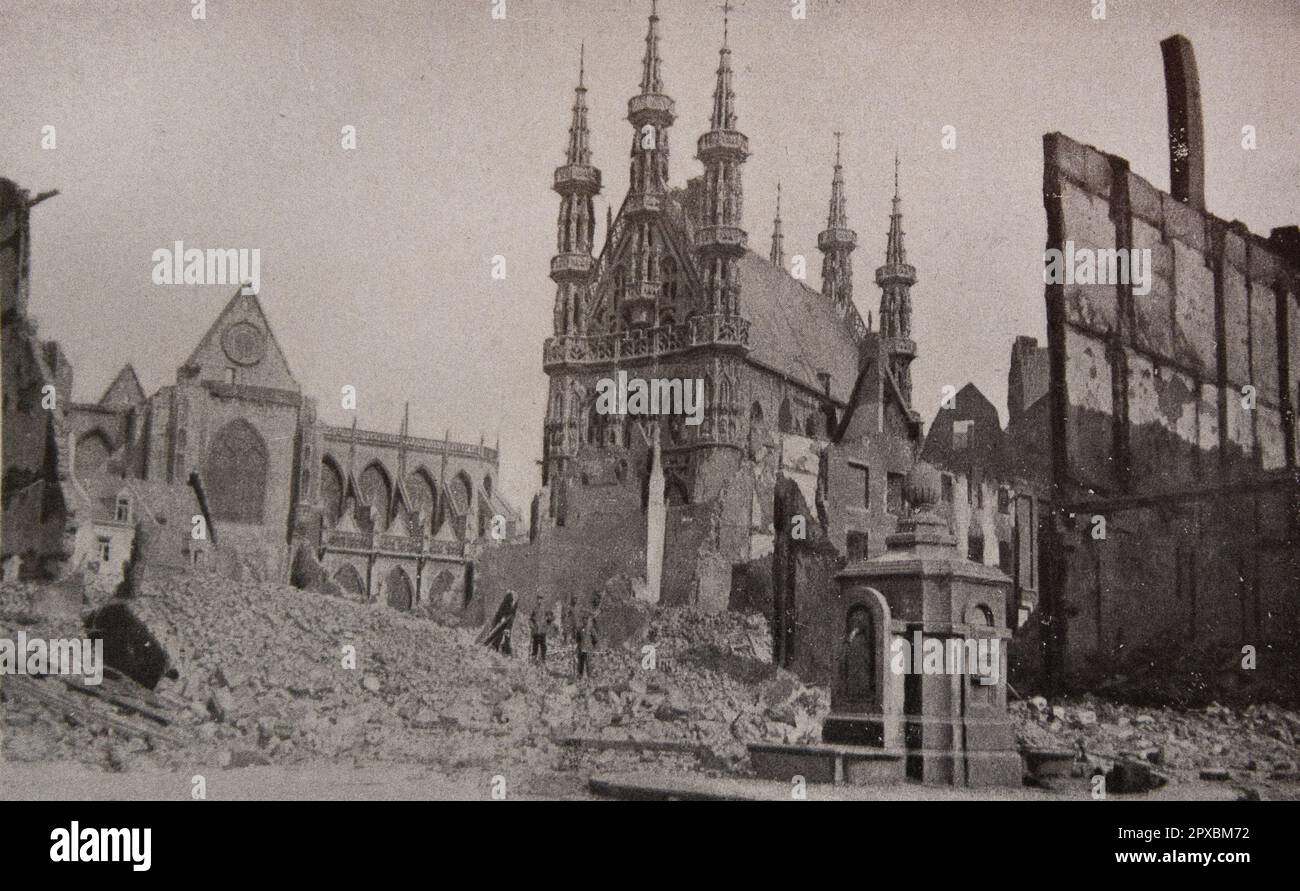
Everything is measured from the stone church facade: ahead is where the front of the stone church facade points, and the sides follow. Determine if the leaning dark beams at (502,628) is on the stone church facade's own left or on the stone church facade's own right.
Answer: on the stone church facade's own left

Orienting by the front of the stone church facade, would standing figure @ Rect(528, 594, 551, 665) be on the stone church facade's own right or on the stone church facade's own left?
on the stone church facade's own left

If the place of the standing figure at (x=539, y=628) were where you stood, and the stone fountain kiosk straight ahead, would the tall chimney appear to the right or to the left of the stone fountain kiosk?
left

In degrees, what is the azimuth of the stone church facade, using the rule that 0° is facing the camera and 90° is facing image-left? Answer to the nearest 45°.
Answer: approximately 0°

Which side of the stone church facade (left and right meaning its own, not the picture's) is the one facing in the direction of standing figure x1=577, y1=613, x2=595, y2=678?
left

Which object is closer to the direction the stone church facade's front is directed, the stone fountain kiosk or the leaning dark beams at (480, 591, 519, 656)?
the stone fountain kiosk

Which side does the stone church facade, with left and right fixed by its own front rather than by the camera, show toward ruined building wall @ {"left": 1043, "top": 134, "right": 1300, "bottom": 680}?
left
